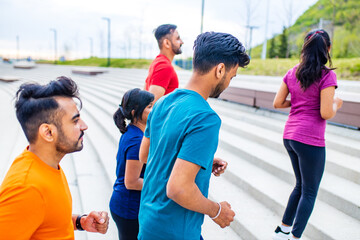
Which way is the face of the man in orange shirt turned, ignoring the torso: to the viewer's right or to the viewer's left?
to the viewer's right

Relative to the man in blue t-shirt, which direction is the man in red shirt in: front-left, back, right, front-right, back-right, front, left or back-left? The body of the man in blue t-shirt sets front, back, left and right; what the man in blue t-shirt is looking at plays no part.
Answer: front-left

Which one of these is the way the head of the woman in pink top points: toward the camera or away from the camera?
away from the camera
